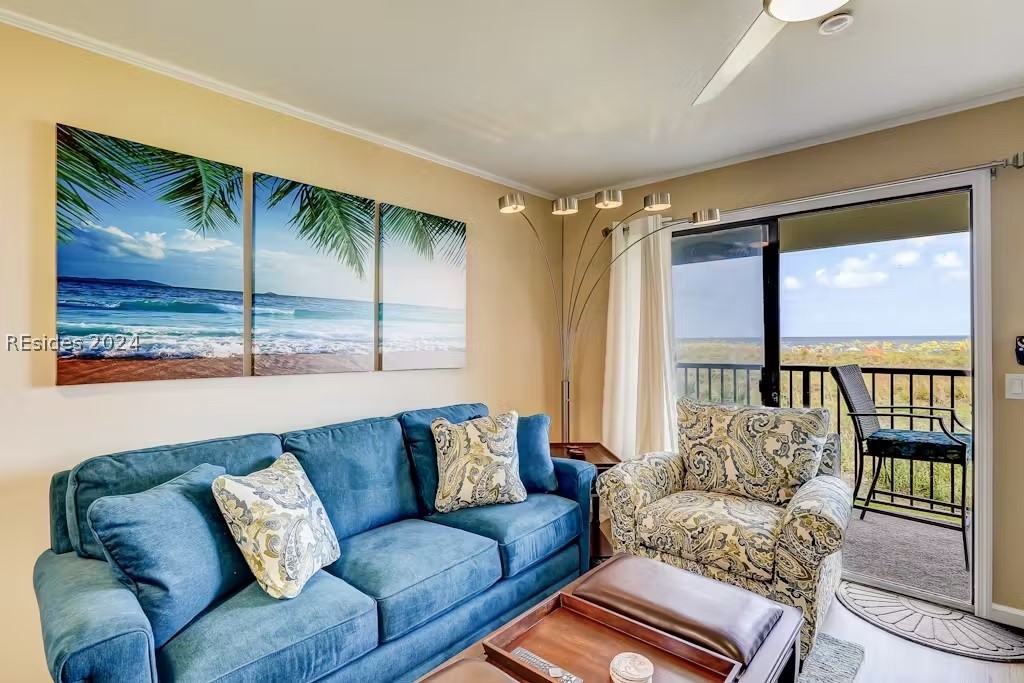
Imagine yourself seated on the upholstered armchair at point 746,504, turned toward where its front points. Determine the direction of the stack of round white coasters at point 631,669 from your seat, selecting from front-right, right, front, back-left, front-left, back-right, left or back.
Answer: front-left

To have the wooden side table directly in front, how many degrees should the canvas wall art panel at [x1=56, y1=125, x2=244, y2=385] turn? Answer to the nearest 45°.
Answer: approximately 45° to its left

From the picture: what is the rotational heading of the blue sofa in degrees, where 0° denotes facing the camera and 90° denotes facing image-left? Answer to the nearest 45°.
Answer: approximately 315°

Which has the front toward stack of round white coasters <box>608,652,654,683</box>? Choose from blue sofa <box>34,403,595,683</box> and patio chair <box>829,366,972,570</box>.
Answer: the blue sofa

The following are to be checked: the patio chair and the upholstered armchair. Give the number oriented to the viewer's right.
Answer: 1

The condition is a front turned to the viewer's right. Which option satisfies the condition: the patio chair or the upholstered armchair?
the patio chair

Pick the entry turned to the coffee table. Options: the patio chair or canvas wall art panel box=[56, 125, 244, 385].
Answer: the canvas wall art panel

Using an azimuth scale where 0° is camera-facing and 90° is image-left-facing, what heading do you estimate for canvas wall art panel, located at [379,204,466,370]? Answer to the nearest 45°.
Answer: approximately 315°

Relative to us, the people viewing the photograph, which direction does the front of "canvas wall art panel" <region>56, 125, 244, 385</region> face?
facing the viewer and to the right of the viewer

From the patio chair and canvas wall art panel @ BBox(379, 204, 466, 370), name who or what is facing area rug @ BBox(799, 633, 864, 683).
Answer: the canvas wall art panel

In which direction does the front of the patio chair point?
to the viewer's right

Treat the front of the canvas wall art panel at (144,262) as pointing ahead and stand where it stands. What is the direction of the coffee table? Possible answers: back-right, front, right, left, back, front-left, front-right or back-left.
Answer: front

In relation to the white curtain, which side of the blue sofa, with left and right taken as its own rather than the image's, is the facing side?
left

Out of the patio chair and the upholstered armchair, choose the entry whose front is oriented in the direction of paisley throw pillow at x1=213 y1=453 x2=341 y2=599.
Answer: the upholstered armchair

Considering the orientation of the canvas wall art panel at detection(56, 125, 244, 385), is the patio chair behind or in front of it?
in front
